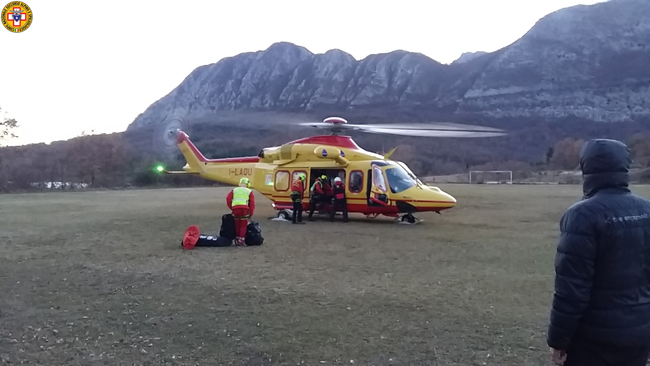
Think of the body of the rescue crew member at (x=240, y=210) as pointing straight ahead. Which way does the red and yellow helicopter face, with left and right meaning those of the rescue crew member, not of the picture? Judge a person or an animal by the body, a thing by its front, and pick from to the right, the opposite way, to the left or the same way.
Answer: to the right

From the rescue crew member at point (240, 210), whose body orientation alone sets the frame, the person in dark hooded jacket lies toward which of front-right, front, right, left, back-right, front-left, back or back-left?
back

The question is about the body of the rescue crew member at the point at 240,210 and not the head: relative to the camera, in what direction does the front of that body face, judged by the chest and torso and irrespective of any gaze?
away from the camera

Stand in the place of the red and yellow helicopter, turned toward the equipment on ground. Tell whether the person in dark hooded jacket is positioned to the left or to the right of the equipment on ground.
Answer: left

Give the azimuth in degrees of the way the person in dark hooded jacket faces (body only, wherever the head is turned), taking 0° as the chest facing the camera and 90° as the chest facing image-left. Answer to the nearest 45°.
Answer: approximately 135°

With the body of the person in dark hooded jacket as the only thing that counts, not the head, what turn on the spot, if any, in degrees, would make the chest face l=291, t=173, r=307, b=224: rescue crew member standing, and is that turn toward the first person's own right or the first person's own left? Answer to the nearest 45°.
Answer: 0° — they already face them

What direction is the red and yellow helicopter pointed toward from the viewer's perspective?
to the viewer's right

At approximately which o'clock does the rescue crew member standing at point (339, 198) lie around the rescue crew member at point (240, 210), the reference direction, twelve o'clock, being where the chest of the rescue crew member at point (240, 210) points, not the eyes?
the rescue crew member standing at point (339, 198) is roughly at 1 o'clock from the rescue crew member at point (240, 210).

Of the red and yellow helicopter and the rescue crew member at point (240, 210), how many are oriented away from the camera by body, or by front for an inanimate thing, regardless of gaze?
1

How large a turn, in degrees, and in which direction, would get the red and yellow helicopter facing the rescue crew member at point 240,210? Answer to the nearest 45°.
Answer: approximately 135° to its right
